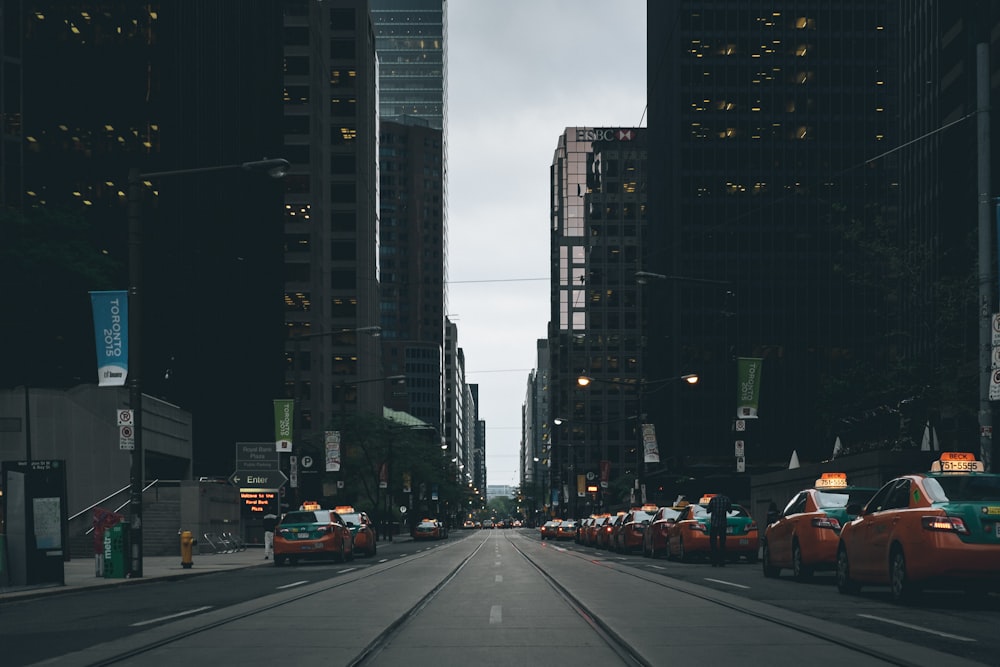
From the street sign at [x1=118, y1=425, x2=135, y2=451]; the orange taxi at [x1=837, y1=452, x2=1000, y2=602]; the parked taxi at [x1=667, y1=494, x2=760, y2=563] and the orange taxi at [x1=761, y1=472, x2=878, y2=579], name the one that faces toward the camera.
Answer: the street sign

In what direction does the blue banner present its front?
toward the camera

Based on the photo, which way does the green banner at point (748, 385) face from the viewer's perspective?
toward the camera

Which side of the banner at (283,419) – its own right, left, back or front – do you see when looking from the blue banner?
front

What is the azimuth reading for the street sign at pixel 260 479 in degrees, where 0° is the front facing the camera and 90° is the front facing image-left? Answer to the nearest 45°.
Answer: approximately 0°

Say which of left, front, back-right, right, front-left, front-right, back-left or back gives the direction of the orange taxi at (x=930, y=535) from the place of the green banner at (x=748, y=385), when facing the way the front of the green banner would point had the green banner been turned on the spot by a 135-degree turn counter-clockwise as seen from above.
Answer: back-right

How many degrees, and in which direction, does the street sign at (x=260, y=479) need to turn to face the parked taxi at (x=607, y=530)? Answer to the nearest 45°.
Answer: approximately 135° to its left

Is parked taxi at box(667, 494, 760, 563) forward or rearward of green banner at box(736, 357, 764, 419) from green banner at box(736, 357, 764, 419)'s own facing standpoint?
forward

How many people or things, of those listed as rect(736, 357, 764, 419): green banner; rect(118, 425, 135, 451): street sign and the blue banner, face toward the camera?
3

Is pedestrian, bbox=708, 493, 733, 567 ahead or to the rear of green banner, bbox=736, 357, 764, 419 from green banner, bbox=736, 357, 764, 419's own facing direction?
ahead

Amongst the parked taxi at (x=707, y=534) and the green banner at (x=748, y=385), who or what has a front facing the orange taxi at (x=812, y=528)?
the green banner

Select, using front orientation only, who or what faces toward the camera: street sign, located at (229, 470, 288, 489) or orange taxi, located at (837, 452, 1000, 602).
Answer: the street sign
